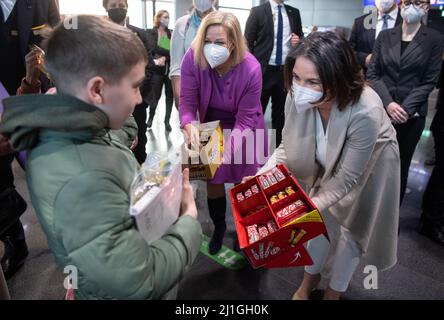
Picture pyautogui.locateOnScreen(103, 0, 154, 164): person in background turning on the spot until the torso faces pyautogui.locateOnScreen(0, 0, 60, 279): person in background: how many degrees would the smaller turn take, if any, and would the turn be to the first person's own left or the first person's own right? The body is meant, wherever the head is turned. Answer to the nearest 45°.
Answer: approximately 45° to the first person's own right

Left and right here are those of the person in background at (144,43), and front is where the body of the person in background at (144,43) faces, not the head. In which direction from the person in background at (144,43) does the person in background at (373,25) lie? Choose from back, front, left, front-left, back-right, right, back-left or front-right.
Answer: left

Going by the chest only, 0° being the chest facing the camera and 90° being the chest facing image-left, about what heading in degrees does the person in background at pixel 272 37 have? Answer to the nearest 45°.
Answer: approximately 0°

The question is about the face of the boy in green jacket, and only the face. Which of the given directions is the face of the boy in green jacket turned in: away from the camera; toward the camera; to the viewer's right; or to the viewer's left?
to the viewer's right

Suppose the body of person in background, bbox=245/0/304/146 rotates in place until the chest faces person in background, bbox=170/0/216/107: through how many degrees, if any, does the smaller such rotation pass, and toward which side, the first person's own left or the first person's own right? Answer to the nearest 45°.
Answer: approximately 45° to the first person's own right

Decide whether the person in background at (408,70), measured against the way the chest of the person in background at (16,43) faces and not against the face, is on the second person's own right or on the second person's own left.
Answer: on the second person's own left

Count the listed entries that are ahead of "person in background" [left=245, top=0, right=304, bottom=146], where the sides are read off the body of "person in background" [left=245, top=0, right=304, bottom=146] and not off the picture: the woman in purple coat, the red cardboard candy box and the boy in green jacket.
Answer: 3

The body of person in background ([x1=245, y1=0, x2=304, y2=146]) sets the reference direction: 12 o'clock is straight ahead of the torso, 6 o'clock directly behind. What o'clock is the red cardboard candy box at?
The red cardboard candy box is roughly at 12 o'clock from the person in background.
